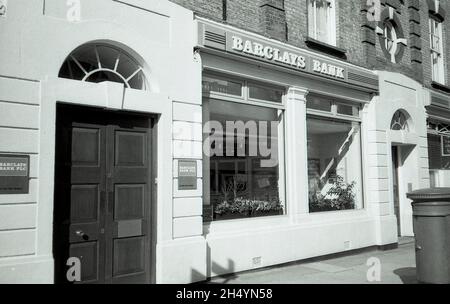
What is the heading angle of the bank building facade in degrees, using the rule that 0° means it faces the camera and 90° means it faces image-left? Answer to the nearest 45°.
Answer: approximately 315°
